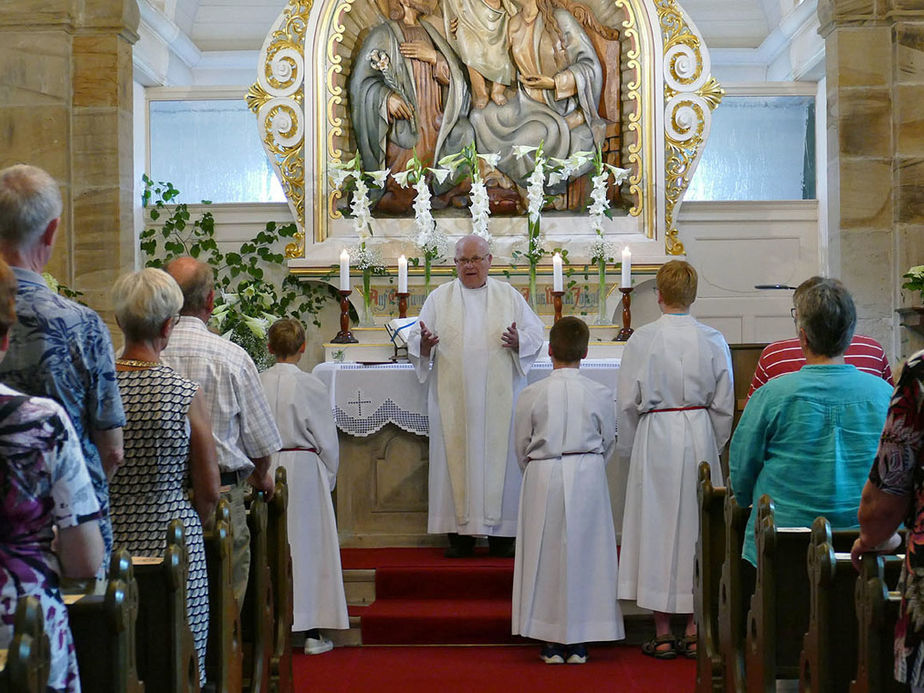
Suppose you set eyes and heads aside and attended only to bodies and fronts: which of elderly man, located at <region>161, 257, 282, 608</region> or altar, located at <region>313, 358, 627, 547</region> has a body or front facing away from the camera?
the elderly man

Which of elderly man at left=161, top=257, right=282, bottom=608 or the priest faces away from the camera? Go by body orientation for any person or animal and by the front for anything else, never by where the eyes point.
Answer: the elderly man

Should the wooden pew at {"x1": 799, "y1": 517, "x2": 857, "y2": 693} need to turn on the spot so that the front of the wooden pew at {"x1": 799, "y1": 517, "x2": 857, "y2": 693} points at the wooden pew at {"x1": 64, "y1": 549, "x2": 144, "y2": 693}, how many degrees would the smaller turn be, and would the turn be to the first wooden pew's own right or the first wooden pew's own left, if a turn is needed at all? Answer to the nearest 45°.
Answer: approximately 135° to the first wooden pew's own left

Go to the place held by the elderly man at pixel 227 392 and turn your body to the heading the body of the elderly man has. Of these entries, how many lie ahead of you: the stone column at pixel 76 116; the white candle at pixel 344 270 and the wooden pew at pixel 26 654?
2

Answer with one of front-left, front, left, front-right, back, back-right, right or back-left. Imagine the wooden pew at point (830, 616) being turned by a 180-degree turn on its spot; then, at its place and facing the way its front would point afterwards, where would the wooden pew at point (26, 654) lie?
front-right

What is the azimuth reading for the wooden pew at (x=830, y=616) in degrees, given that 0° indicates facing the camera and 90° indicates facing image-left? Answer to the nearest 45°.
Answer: approximately 180°

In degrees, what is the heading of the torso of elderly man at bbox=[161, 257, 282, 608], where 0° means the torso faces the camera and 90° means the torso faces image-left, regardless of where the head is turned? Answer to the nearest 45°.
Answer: approximately 180°

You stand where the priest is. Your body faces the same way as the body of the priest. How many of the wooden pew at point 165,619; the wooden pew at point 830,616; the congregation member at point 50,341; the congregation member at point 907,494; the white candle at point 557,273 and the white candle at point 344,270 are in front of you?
4

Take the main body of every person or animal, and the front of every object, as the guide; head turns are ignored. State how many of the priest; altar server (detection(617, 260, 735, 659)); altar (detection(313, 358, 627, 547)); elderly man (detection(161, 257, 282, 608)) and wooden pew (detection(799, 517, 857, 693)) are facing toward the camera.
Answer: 2

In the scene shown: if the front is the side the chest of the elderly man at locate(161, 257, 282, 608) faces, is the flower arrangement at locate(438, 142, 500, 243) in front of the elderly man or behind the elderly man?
in front

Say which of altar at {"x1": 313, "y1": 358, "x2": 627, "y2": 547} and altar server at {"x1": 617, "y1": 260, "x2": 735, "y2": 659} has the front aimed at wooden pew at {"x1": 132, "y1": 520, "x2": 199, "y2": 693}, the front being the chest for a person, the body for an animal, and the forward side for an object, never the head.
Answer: the altar

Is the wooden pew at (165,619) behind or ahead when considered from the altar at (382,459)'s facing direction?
ahead

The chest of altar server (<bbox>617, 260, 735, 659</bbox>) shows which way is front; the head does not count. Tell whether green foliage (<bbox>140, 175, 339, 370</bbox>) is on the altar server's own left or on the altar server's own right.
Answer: on the altar server's own left

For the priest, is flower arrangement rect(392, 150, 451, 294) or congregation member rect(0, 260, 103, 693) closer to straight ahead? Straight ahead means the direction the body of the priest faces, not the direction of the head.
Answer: the congregation member

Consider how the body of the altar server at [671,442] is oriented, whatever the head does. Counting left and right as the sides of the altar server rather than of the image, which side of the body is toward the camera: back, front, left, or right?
back

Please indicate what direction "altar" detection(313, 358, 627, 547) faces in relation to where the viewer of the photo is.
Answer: facing the viewer

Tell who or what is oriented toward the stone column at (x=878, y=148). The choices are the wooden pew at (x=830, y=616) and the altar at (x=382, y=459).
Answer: the wooden pew
